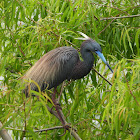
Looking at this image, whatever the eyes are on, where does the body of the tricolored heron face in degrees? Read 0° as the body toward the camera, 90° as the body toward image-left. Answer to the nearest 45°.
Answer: approximately 270°
